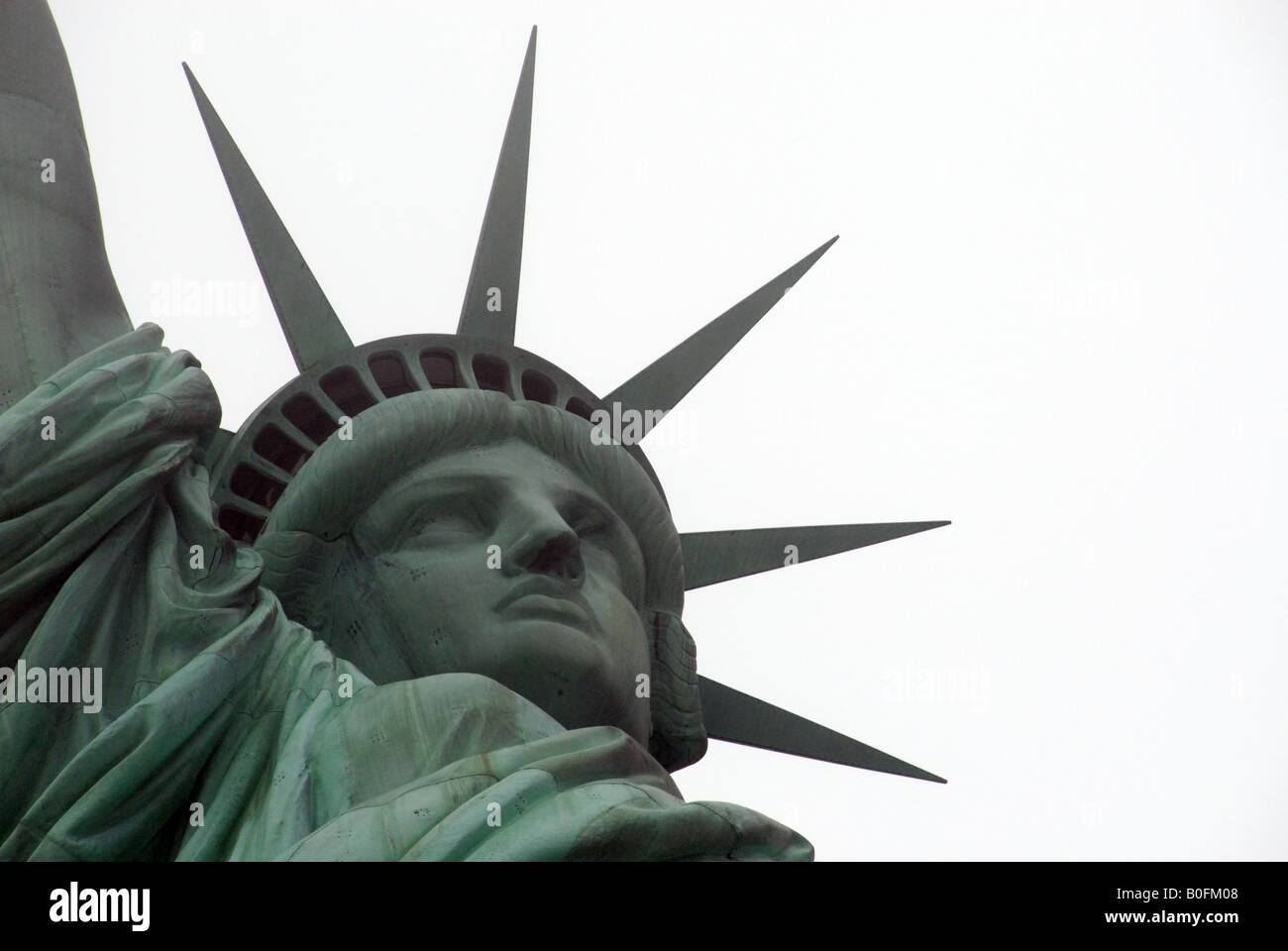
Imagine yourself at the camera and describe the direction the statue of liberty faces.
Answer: facing the viewer and to the right of the viewer
